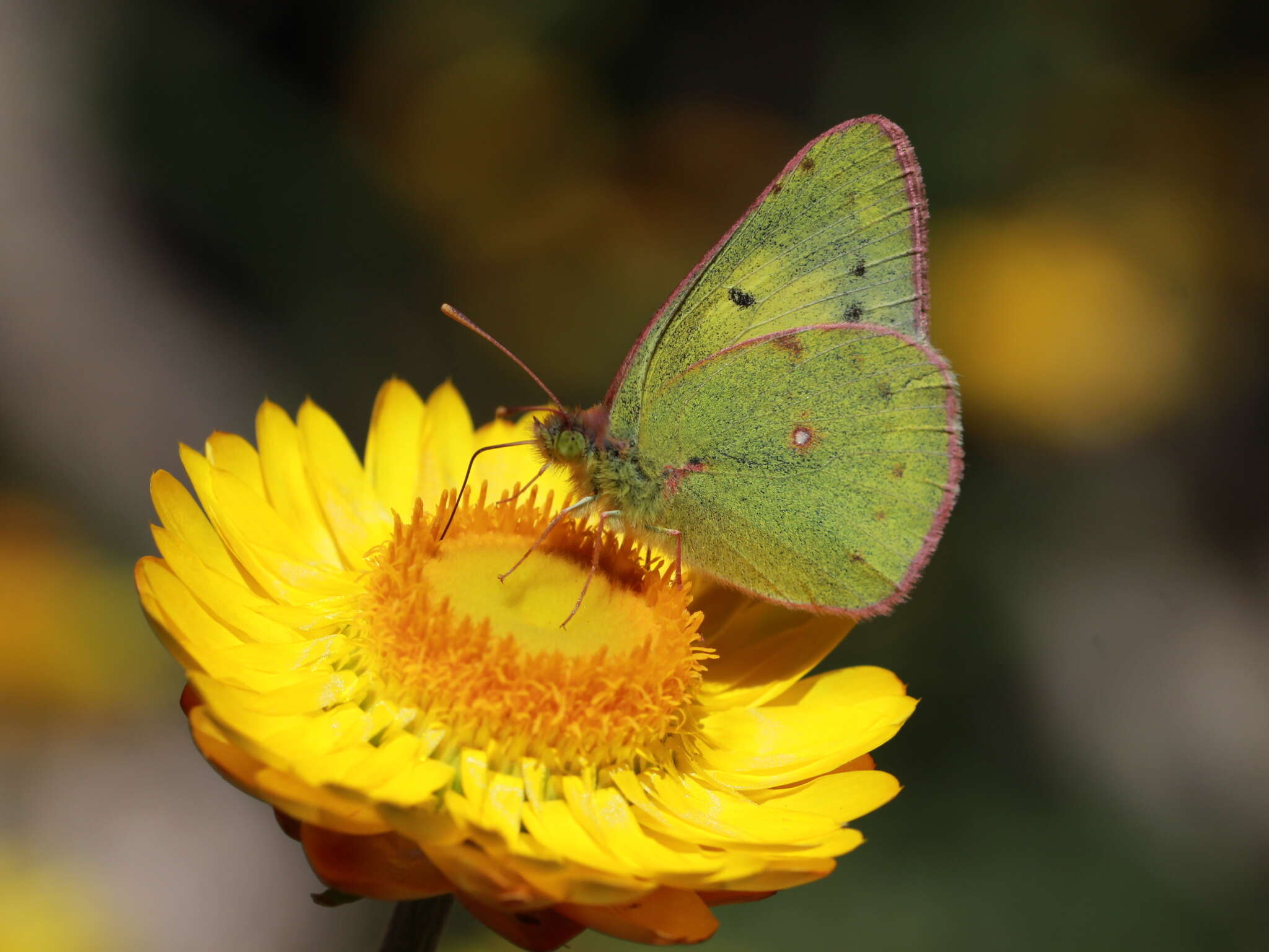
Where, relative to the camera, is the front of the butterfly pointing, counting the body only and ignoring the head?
to the viewer's left
